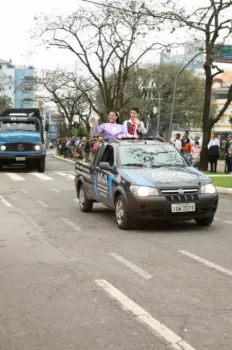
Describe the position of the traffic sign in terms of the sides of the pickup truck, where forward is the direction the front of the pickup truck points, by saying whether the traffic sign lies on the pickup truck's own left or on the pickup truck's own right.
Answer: on the pickup truck's own left

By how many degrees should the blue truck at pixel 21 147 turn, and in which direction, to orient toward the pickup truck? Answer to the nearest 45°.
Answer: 0° — it already faces it

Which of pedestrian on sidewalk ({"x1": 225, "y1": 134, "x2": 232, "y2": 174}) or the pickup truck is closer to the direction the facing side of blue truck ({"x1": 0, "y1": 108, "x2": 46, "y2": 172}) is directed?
the pickup truck

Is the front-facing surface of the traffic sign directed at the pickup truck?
yes

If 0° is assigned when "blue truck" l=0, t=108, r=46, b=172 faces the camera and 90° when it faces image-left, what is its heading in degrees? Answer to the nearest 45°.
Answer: approximately 0°

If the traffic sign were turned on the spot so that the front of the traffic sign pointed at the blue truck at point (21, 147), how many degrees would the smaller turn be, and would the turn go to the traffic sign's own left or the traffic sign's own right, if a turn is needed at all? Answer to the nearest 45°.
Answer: approximately 90° to the traffic sign's own right

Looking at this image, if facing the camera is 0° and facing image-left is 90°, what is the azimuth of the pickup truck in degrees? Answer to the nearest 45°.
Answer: approximately 315°

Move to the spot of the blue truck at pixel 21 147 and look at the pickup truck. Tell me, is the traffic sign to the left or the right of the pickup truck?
left
